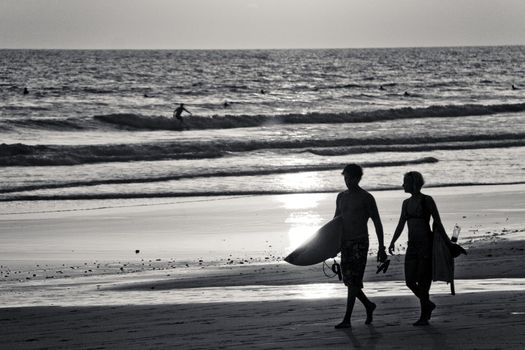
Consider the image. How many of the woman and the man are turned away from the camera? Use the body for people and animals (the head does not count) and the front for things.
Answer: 0

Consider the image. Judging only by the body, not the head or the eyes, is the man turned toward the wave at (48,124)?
no

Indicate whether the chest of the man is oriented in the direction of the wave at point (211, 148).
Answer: no

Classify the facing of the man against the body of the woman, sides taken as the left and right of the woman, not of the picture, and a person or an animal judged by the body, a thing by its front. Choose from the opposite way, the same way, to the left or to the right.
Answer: the same way
